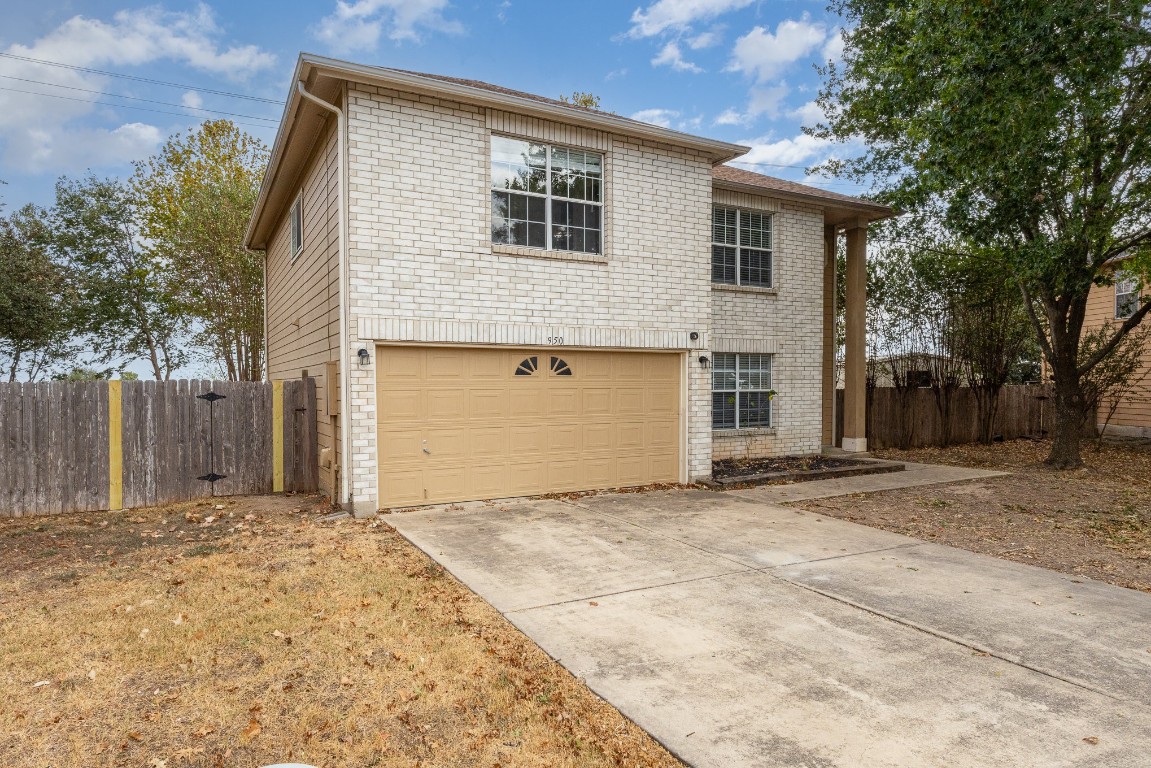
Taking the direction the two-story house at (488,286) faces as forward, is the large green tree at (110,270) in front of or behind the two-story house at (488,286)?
behind

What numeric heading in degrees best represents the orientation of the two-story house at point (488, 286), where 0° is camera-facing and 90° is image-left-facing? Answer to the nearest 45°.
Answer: approximately 315°

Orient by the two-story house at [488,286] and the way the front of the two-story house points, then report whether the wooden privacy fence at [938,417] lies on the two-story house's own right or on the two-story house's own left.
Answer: on the two-story house's own left

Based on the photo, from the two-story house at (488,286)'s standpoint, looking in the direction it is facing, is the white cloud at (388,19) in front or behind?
behind

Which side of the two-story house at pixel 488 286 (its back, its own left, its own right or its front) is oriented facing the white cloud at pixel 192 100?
back

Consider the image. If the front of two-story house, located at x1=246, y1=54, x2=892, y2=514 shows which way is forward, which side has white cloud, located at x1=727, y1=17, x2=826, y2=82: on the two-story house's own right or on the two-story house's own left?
on the two-story house's own left

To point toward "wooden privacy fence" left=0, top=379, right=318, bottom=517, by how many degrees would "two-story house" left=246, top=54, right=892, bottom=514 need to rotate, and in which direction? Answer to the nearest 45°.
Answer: approximately 135° to its right

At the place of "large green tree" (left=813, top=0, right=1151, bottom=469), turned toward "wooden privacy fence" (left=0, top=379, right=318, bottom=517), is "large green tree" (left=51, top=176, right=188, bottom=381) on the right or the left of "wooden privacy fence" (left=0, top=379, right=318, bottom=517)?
right
